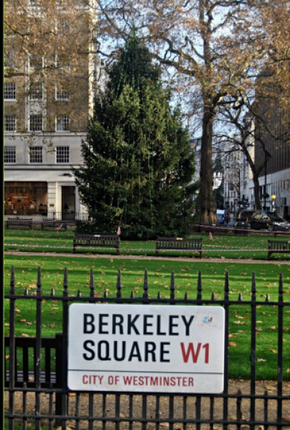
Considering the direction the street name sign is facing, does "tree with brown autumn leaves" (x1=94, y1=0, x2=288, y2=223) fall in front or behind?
behind

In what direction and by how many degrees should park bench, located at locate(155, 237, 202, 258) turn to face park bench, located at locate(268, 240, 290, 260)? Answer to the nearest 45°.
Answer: approximately 90° to its left

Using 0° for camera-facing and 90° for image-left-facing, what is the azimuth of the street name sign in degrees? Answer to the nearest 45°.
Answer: approximately 0°

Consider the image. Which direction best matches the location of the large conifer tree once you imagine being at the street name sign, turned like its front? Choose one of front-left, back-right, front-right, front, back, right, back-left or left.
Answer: back

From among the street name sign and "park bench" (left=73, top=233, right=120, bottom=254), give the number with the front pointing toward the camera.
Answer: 2

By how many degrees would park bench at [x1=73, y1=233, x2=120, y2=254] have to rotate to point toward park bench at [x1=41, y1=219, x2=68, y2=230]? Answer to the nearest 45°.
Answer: approximately 180°
